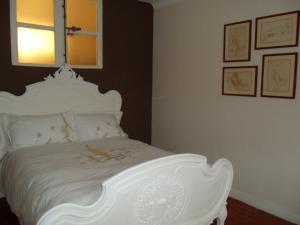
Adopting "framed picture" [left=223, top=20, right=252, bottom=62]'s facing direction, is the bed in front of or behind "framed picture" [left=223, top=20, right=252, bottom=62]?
in front

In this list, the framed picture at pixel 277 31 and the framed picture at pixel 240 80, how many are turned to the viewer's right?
0

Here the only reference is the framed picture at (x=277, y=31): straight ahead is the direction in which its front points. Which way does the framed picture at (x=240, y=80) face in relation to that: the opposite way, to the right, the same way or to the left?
the same way

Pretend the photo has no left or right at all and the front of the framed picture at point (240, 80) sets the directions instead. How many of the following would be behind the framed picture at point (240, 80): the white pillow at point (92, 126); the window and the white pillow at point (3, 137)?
0

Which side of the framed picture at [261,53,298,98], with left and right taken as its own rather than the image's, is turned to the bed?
front

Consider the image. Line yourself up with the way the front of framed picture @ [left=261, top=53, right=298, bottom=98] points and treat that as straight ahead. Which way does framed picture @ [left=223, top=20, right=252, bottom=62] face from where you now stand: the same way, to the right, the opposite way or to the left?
the same way

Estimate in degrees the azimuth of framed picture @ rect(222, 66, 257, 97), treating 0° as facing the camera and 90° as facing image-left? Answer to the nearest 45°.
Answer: approximately 45°

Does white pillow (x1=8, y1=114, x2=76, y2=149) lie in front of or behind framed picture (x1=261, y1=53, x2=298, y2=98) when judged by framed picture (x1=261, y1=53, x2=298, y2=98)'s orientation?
in front

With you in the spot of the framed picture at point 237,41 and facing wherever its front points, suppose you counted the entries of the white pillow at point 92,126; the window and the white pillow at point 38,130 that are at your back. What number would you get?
0

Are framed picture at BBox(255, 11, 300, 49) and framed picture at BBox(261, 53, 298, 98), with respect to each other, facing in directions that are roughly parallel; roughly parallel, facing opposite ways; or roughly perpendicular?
roughly parallel

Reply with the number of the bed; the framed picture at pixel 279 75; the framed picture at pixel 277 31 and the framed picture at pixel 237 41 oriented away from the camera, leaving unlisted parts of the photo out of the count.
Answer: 0

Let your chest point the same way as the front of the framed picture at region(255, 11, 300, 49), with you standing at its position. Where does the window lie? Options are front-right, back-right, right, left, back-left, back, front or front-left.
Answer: front-right

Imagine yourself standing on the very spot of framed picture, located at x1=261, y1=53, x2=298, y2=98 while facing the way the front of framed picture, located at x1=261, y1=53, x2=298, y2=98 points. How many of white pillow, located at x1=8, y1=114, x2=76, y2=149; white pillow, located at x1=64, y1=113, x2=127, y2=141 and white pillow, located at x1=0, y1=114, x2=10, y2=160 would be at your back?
0

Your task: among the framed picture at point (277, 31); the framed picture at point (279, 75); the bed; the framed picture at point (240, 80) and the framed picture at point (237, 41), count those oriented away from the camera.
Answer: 0

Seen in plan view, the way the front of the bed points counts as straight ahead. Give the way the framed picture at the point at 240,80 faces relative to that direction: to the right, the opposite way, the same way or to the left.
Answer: to the right

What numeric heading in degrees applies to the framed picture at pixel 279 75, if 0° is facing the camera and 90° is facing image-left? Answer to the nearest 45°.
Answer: approximately 45°

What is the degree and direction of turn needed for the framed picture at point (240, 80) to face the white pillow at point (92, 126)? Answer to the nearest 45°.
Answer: approximately 45° to its right
